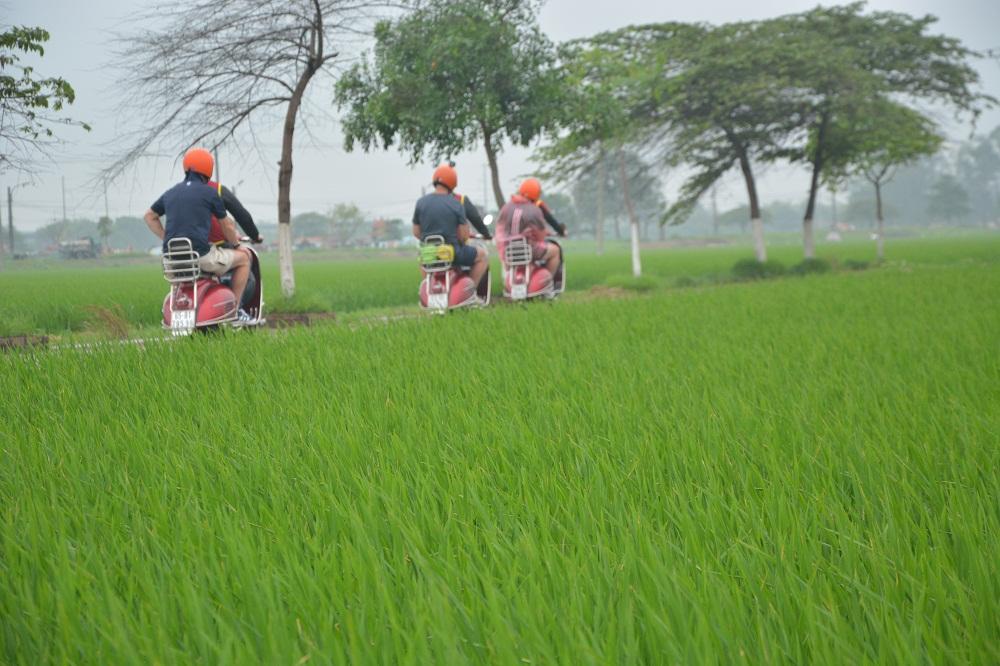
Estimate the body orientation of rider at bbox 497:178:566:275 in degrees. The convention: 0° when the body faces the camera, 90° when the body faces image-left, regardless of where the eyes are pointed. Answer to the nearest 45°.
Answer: approximately 225°

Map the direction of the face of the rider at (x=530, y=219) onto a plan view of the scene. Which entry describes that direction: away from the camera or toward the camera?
away from the camera

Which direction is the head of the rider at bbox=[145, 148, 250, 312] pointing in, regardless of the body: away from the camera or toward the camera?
away from the camera

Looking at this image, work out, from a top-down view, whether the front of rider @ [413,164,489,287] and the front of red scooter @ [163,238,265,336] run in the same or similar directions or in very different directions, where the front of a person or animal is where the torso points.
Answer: same or similar directions

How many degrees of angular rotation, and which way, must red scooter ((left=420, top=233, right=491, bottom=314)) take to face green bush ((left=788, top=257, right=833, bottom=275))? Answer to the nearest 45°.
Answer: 0° — it already faces it

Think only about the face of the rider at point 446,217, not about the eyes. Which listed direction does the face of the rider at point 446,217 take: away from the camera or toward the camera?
away from the camera

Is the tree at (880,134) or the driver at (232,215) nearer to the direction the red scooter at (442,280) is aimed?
the tree

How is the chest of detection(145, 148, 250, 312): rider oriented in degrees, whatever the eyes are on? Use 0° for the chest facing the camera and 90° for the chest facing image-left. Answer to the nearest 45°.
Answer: approximately 225°

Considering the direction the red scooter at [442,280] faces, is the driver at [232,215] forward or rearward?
rearward

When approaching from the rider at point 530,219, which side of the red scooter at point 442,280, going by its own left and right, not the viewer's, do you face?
front

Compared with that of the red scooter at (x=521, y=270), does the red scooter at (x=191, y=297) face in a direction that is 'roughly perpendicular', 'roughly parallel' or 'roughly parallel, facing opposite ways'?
roughly parallel

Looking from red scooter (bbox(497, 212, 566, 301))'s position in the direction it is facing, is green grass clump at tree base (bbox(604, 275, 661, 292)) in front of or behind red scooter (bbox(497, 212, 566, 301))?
in front

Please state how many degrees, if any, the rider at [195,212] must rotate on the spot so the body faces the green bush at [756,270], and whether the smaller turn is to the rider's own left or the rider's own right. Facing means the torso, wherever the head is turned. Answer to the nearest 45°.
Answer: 0° — they already face it

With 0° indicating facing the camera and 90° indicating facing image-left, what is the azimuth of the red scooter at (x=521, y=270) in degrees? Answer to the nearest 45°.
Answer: approximately 225°

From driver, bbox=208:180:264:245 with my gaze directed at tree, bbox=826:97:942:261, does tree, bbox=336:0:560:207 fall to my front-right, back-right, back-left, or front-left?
front-left

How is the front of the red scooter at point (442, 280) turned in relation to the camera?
facing away from the viewer and to the right of the viewer

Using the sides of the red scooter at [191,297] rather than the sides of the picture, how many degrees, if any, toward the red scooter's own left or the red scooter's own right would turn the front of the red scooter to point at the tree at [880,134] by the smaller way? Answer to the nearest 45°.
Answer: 0° — it already faces it

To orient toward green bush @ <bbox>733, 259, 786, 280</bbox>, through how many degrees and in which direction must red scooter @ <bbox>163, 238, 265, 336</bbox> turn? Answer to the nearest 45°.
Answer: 0° — it already faces it
